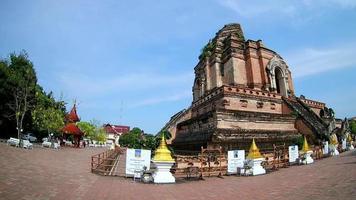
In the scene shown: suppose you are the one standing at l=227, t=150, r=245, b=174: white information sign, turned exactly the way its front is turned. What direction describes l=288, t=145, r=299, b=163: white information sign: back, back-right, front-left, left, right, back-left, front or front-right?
back-left

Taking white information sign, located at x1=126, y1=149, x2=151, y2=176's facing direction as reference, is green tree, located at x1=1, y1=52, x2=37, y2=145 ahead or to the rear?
to the rear

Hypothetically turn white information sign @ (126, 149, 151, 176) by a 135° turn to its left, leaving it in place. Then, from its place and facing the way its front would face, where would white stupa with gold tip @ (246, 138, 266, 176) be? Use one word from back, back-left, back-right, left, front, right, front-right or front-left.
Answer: front-right

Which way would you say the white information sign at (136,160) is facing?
toward the camera

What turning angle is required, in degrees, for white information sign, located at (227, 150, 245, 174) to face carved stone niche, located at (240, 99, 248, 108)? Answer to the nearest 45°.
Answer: approximately 180°

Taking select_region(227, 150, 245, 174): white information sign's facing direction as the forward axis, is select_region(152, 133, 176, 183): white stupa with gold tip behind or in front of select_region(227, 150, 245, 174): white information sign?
in front

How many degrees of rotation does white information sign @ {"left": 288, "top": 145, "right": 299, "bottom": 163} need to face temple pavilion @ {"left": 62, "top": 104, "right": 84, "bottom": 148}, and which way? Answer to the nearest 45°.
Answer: approximately 135° to its right

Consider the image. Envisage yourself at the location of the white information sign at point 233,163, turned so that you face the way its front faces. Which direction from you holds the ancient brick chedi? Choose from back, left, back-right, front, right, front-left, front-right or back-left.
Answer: back

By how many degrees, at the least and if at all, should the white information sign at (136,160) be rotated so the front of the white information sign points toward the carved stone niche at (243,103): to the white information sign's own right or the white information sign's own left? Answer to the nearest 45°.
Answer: approximately 135° to the white information sign's own left

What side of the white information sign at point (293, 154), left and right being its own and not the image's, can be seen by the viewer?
front

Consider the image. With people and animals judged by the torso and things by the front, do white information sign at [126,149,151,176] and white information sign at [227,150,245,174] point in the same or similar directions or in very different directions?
same or similar directions

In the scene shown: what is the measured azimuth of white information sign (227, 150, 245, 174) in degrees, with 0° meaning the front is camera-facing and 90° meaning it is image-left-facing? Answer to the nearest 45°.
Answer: approximately 0°

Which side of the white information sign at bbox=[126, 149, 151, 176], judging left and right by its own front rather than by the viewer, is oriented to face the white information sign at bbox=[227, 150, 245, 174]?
left

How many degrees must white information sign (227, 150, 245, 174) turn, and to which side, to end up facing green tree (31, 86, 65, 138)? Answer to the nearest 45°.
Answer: approximately 135° to its right

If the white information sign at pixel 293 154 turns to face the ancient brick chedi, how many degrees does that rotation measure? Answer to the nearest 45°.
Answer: approximately 135° to its right

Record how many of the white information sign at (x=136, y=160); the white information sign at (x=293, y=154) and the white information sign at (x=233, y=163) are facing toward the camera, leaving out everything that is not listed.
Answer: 3

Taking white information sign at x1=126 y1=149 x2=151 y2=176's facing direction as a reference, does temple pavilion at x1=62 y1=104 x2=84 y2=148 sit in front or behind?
behind

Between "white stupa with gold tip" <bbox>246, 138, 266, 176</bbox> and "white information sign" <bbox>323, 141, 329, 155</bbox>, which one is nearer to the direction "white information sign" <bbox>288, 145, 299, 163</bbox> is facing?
the white stupa with gold tip

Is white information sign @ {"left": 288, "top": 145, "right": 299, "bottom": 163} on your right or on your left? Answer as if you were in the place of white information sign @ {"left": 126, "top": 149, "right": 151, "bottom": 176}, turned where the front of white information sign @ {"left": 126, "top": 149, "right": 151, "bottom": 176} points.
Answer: on your left
